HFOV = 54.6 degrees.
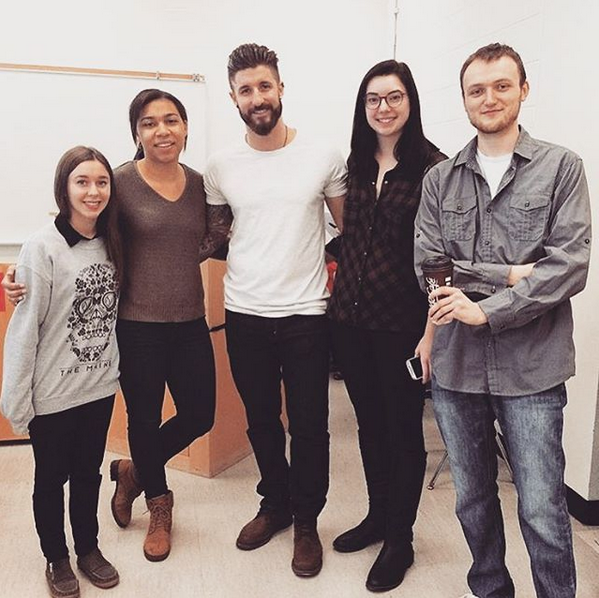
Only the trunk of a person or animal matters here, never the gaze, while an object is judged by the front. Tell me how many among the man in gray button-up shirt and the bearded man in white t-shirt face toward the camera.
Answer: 2

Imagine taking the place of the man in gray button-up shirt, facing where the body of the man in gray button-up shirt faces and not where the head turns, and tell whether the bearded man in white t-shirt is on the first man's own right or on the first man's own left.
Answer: on the first man's own right

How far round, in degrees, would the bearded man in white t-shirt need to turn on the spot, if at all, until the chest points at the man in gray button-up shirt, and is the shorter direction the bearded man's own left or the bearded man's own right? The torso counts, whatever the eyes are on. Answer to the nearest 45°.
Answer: approximately 45° to the bearded man's own left

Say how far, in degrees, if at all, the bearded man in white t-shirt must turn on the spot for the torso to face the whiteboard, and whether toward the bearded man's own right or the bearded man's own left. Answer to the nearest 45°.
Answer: approximately 135° to the bearded man's own right

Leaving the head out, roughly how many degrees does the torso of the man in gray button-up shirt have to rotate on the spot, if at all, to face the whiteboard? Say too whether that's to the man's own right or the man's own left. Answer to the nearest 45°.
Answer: approximately 135° to the man's own right

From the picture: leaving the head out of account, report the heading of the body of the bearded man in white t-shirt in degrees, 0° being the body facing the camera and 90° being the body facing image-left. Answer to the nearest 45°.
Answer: approximately 0°

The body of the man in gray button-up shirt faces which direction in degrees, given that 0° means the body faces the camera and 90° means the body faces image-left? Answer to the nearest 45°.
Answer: approximately 0°

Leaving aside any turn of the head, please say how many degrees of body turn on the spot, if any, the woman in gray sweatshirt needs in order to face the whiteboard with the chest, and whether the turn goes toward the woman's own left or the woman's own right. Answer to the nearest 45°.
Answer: approximately 135° to the woman's own left

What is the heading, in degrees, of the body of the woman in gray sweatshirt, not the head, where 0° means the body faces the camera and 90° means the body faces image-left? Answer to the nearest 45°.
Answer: approximately 315°
